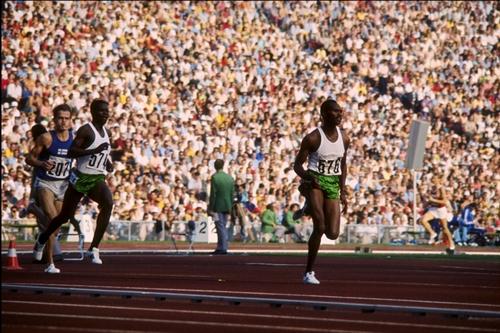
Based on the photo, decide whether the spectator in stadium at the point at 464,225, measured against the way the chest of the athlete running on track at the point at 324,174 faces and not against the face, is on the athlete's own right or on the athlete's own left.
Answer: on the athlete's own left

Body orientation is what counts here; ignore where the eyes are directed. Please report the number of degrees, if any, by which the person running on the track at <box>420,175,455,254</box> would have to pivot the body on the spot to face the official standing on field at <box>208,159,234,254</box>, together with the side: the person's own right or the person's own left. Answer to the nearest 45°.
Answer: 0° — they already face them

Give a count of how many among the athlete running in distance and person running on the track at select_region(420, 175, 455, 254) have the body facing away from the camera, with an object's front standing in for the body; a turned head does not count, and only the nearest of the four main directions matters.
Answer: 0
